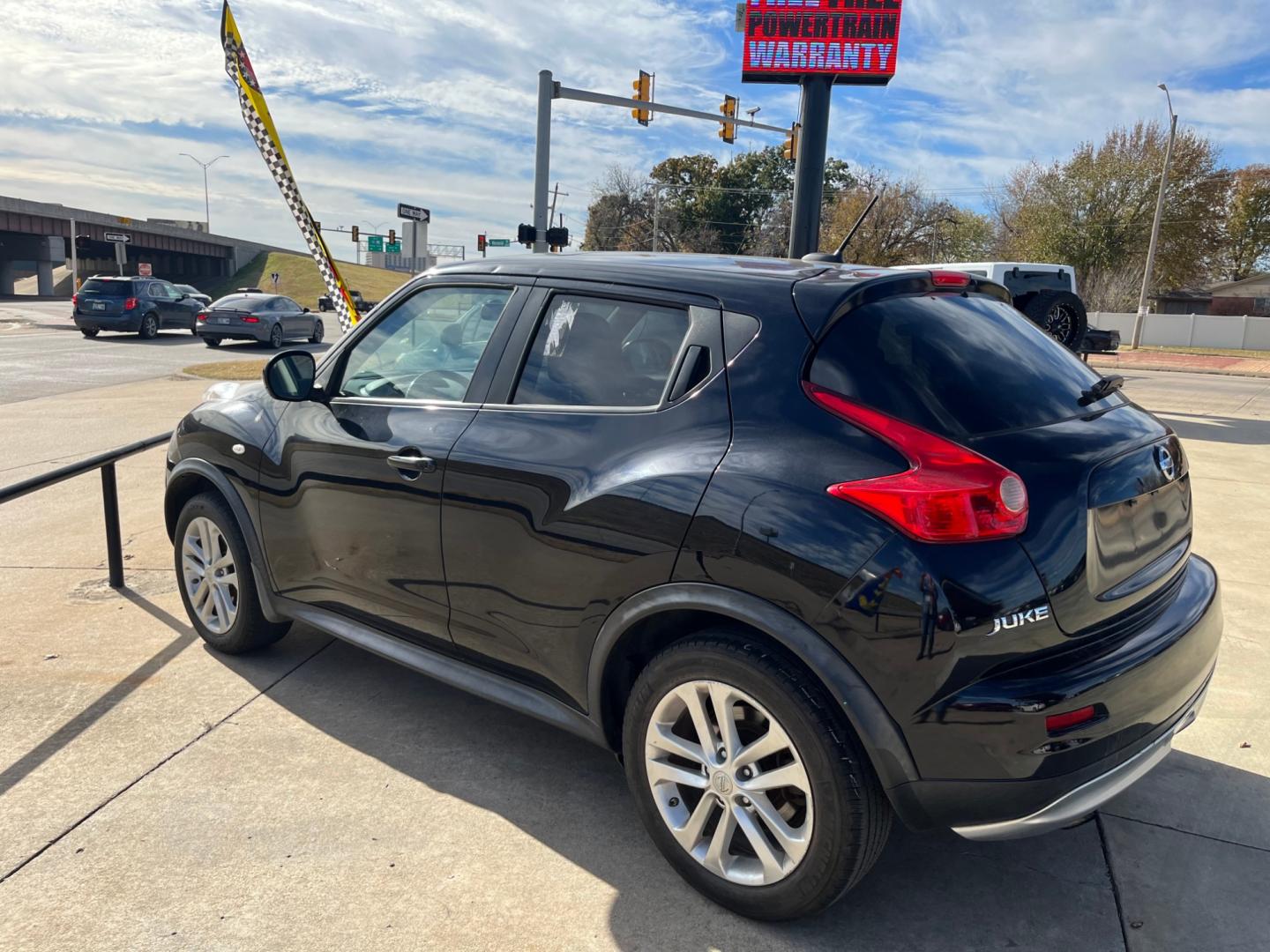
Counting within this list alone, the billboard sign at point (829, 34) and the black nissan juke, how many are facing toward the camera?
1

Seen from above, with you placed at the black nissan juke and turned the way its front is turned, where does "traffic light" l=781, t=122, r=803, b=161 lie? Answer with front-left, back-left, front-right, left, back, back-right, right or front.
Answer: front-right

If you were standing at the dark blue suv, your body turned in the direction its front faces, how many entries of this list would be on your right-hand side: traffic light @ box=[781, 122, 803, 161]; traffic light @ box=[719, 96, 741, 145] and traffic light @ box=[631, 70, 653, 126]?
3

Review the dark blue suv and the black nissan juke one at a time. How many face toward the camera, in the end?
0

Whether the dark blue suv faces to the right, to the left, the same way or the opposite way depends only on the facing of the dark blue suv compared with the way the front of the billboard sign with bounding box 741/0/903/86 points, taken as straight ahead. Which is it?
the opposite way

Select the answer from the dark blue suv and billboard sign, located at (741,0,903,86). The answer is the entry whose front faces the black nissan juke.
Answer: the billboard sign

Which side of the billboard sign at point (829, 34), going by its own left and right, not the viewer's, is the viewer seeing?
front

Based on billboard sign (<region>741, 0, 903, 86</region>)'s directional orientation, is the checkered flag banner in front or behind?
in front

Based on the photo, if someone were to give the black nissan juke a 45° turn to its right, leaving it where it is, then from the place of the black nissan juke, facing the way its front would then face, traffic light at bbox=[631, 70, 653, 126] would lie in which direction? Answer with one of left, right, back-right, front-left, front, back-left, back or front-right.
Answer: front

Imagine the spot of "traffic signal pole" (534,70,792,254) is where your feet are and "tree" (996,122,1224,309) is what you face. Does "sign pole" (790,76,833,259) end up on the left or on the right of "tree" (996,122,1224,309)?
right

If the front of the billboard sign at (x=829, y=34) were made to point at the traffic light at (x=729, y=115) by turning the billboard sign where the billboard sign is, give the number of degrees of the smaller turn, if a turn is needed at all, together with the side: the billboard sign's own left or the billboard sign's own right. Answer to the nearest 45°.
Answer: approximately 135° to the billboard sign's own right

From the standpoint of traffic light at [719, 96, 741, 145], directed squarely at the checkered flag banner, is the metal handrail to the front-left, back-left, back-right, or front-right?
front-left

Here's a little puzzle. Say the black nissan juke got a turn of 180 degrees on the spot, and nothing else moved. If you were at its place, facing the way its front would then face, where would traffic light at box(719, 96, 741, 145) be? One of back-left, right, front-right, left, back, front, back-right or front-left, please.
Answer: back-left

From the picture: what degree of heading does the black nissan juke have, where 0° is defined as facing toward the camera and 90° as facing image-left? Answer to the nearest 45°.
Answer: approximately 135°

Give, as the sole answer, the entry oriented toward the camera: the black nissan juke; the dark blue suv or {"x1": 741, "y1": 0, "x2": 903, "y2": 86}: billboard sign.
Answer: the billboard sign

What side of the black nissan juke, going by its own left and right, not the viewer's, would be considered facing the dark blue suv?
front

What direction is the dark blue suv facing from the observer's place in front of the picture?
facing away from the viewer and to the right of the viewer
